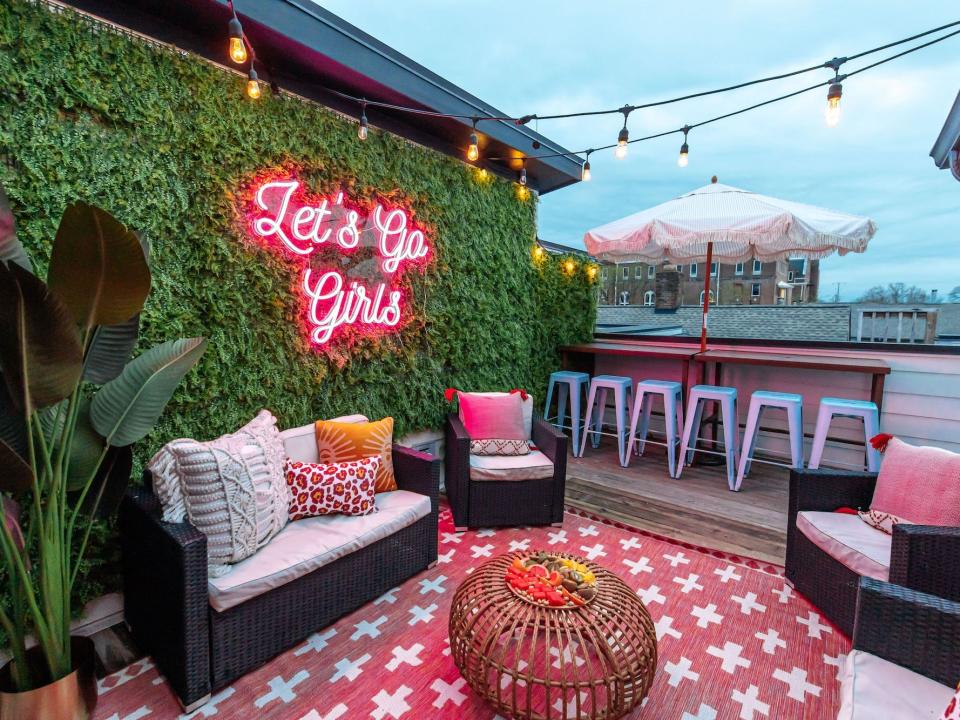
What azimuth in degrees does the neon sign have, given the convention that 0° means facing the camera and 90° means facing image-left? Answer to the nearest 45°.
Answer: approximately 315°

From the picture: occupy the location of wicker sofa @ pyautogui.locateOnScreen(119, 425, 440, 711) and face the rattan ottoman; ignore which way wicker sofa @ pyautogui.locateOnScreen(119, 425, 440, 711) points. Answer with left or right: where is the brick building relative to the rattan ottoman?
left

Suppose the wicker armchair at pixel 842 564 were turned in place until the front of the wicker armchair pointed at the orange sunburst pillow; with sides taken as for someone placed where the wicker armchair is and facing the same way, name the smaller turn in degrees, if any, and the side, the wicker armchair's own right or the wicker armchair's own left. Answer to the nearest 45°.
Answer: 0° — it already faces it

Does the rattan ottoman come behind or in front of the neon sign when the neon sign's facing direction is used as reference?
in front

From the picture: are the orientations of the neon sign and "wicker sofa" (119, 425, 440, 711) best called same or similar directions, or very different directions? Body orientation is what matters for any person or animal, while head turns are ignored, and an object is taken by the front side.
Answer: same or similar directions

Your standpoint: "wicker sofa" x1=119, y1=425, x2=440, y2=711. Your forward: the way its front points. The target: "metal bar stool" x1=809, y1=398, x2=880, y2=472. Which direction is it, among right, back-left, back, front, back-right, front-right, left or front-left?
front-left

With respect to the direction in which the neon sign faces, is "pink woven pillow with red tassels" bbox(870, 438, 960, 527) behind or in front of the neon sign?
in front

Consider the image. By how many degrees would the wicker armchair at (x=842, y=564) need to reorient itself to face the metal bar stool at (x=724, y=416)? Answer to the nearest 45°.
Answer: approximately 90° to its right

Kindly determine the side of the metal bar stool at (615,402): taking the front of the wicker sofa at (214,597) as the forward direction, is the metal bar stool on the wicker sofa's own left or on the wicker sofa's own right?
on the wicker sofa's own left

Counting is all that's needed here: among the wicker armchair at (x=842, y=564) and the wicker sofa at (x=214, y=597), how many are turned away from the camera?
0

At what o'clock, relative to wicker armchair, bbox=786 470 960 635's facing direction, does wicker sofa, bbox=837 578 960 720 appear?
The wicker sofa is roughly at 10 o'clock from the wicker armchair.

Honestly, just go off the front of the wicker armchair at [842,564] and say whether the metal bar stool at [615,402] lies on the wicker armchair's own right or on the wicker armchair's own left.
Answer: on the wicker armchair's own right

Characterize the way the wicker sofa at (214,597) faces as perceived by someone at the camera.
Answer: facing the viewer and to the right of the viewer

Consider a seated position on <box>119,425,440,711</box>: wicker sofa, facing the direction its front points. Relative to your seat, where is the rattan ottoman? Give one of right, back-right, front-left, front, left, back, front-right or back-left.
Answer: front

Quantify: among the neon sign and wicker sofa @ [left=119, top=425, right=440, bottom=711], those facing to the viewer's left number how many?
0

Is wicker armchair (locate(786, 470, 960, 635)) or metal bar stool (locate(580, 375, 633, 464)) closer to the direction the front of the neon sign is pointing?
the wicker armchair

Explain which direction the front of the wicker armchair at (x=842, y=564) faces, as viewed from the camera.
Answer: facing the viewer and to the left of the viewer

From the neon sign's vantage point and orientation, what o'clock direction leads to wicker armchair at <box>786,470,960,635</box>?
The wicker armchair is roughly at 12 o'clock from the neon sign.

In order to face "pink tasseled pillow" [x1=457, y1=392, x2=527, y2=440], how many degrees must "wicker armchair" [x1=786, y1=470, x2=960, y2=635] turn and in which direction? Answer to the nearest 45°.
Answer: approximately 45° to its right
